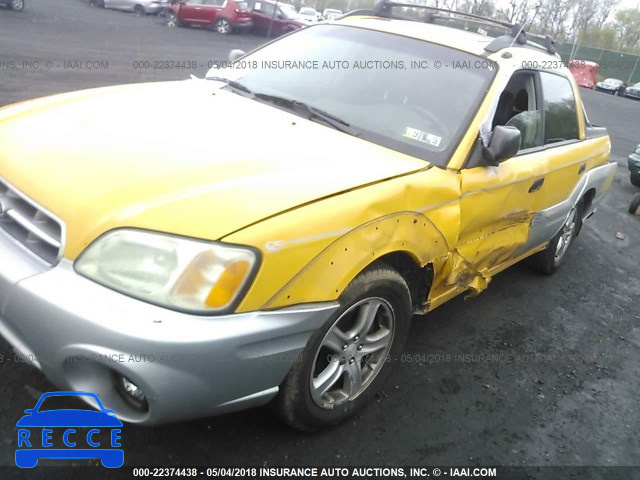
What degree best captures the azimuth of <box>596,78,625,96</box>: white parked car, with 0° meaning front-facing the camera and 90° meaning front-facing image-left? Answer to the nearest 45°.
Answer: approximately 45°

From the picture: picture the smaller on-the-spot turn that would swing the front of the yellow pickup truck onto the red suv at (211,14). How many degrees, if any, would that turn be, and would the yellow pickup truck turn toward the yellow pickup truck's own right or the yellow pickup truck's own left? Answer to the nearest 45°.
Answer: approximately 135° to the yellow pickup truck's own right

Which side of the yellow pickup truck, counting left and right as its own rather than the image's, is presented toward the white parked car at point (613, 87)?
back

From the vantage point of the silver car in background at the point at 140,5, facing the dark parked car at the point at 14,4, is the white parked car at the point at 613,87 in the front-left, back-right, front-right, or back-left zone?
back-left

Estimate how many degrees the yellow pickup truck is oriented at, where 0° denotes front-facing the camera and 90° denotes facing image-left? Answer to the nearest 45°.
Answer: approximately 45°

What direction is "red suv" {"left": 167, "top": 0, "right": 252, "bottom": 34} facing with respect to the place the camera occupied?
facing away from the viewer and to the left of the viewer

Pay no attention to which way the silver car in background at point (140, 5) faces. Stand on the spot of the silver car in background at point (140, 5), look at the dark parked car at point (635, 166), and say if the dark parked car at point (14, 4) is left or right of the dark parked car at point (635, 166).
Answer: right

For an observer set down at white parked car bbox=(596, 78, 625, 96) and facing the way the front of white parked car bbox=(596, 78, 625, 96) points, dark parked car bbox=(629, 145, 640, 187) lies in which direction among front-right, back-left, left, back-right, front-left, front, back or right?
front-left

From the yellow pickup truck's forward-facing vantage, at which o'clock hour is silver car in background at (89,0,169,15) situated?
The silver car in background is roughly at 4 o'clock from the yellow pickup truck.
